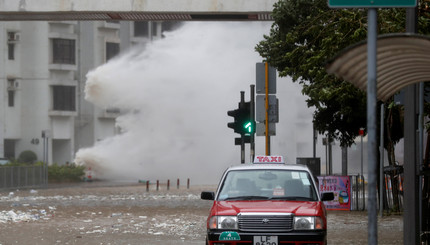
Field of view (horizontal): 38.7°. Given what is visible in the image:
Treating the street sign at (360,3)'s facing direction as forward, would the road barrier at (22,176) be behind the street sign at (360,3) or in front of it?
behind

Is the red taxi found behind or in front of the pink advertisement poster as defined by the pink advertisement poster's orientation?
in front

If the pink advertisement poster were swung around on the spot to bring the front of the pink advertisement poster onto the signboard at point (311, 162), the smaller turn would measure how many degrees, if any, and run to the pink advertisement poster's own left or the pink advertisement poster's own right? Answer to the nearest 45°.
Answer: approximately 180°

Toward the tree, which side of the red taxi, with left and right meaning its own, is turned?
back

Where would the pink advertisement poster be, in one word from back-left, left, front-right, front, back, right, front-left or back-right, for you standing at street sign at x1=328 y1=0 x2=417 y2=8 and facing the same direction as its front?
back

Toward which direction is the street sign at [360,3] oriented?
toward the camera

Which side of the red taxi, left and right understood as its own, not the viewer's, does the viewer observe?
front
